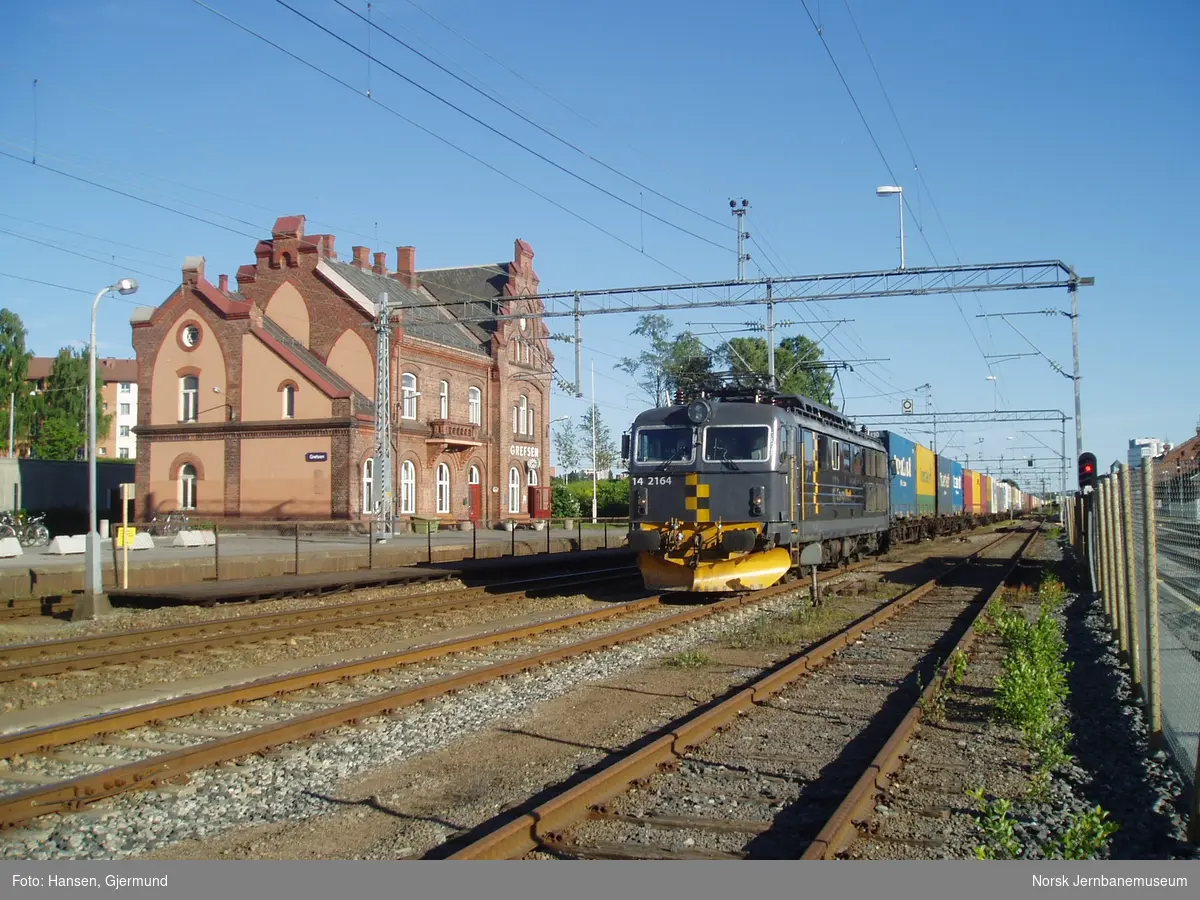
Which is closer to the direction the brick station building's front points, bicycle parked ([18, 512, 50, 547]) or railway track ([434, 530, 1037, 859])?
the railway track

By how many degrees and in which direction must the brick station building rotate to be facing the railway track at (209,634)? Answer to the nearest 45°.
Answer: approximately 45° to its right

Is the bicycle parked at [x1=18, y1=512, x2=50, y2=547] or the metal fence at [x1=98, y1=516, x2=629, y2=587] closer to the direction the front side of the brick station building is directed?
the metal fence

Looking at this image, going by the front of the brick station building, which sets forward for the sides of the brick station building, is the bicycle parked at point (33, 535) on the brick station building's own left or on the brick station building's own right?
on the brick station building's own right

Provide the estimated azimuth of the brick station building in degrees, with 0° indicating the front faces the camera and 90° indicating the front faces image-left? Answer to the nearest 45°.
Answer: approximately 315°

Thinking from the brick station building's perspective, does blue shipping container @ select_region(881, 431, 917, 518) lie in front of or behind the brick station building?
in front

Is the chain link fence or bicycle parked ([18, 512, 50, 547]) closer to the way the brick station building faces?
the chain link fence

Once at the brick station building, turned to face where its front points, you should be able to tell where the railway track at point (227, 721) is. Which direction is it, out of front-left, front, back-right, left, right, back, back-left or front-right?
front-right

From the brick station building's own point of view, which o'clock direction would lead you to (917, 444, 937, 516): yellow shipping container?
The yellow shipping container is roughly at 11 o'clock from the brick station building.
